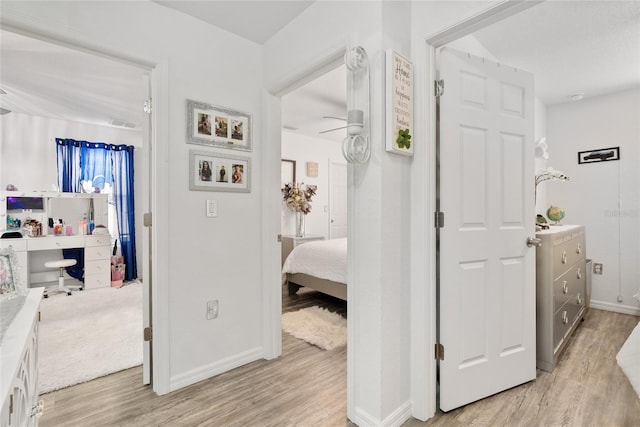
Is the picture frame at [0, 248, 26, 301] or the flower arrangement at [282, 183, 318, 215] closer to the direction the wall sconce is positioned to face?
the picture frame

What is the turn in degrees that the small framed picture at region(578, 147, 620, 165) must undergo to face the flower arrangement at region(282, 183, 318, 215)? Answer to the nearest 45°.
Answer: approximately 45° to its right

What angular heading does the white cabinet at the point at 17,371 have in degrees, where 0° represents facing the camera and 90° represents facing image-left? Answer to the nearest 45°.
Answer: approximately 270°

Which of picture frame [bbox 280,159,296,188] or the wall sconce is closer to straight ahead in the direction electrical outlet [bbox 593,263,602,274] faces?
the wall sconce

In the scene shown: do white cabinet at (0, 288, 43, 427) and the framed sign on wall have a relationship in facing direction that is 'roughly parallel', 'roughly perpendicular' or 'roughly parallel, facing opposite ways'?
roughly perpendicular

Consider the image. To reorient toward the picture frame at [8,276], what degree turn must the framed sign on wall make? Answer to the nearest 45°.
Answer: approximately 90° to its right

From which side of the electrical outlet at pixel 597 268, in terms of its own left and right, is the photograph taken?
front

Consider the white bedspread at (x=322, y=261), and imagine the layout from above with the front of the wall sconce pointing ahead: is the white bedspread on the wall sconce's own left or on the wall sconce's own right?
on the wall sconce's own right

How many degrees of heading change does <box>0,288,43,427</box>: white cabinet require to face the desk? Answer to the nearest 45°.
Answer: approximately 90° to its left

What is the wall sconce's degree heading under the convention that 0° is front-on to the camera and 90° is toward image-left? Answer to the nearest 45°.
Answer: approximately 45°

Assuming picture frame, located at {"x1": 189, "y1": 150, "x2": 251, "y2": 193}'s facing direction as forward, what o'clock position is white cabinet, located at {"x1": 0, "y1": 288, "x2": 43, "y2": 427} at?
The white cabinet is roughly at 2 o'clock from the picture frame.

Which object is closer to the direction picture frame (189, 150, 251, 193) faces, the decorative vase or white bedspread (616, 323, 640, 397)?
the white bedspread

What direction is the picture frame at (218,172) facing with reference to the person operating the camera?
facing the viewer and to the right of the viewer

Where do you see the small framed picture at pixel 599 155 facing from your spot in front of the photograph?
facing the viewer and to the left of the viewer

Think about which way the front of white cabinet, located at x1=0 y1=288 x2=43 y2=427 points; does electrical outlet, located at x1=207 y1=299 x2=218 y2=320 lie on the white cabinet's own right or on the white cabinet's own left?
on the white cabinet's own left

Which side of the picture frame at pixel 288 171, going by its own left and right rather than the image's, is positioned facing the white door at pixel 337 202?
left

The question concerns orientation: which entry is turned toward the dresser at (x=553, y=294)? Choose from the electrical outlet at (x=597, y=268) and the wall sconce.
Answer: the electrical outlet

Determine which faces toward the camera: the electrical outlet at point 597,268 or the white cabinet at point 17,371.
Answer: the electrical outlet

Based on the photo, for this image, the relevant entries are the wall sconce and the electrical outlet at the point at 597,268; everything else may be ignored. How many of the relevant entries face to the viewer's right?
0

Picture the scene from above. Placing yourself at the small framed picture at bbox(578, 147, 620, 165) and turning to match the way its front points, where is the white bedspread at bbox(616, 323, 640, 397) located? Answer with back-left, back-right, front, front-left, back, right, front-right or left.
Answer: front-left
